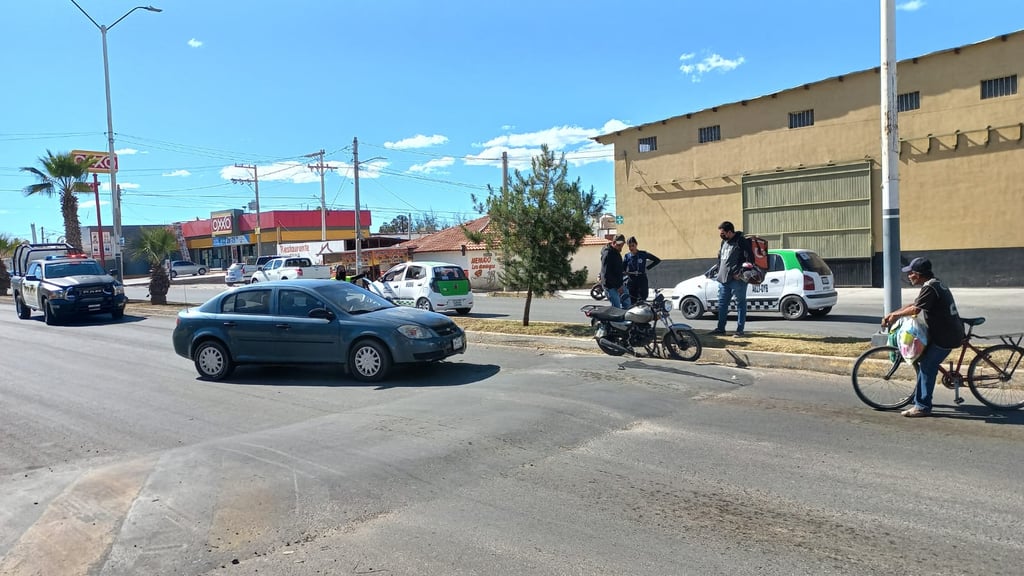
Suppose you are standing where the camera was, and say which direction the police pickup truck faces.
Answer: facing the viewer and to the right of the viewer

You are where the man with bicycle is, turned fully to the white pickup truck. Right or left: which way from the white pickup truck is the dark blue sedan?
left

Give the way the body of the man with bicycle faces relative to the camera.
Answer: to the viewer's left

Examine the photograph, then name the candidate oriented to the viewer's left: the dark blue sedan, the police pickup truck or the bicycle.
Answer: the bicycle

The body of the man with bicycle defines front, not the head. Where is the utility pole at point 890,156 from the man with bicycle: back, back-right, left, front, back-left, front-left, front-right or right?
right

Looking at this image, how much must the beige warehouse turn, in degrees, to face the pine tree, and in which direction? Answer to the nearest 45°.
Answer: approximately 45° to its left

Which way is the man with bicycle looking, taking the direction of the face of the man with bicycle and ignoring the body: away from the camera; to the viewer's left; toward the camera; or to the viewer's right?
to the viewer's left

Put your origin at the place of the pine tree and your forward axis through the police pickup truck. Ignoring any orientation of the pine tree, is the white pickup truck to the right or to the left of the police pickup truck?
right

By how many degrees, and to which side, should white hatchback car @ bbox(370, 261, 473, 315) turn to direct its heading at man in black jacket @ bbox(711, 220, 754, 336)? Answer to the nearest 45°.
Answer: approximately 180°

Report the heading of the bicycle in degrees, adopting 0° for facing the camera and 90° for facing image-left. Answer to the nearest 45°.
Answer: approximately 90°

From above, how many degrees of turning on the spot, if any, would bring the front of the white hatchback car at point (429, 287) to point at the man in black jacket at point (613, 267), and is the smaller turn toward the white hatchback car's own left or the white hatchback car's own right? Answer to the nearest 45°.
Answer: approximately 135° to the white hatchback car's own left
